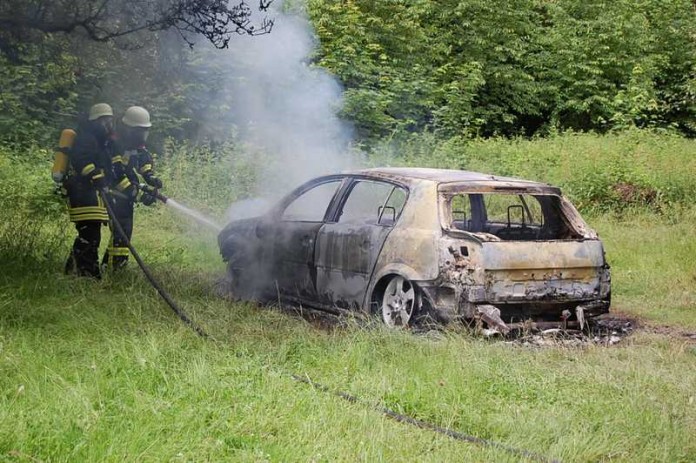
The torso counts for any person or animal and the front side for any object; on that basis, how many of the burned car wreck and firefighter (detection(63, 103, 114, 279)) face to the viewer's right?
1

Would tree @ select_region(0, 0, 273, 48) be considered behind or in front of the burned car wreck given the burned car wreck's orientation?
in front

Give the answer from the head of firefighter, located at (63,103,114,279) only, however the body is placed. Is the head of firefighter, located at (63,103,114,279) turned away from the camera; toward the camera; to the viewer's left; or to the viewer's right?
to the viewer's right

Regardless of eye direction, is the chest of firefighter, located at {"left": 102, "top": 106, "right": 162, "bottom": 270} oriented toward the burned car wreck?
yes

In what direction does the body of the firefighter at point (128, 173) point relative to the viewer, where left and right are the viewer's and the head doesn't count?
facing the viewer and to the right of the viewer

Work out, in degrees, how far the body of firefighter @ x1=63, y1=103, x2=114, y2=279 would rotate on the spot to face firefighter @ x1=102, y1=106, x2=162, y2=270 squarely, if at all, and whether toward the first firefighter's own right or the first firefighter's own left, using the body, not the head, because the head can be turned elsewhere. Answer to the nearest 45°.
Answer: approximately 45° to the first firefighter's own left

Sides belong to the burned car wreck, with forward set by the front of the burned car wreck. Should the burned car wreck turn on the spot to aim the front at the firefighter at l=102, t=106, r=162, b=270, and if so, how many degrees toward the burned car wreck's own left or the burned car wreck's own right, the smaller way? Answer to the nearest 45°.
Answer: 0° — it already faces them

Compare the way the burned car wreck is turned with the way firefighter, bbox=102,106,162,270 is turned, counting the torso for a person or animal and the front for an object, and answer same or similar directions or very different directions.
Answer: very different directions

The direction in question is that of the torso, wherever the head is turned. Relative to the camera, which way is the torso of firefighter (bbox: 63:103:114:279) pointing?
to the viewer's right

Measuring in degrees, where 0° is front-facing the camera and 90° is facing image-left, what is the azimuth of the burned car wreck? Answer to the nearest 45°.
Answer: approximately 135°
